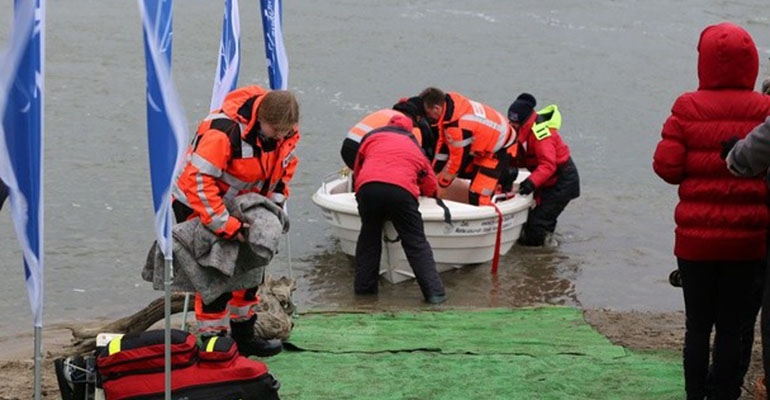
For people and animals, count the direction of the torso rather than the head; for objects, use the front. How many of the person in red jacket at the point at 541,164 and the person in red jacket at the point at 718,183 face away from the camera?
1

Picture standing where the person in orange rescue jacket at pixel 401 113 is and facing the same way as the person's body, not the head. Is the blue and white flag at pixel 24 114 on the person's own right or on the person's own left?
on the person's own right

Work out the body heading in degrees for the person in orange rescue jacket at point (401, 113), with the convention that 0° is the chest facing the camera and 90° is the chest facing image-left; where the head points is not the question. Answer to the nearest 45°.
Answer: approximately 270°

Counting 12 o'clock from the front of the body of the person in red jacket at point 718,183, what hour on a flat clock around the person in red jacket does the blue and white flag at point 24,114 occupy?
The blue and white flag is roughly at 8 o'clock from the person in red jacket.

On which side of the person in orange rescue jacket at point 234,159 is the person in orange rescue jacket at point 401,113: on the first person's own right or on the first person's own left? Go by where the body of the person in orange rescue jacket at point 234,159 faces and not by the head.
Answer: on the first person's own left

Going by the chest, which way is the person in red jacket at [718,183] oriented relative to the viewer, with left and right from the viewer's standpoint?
facing away from the viewer

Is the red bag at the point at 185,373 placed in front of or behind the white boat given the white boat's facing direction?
in front

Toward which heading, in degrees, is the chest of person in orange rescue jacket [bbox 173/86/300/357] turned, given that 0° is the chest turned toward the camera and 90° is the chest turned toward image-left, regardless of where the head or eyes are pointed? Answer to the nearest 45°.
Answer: approximately 315°

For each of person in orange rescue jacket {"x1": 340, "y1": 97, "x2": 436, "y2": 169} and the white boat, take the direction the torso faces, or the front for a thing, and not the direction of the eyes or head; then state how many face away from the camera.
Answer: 0

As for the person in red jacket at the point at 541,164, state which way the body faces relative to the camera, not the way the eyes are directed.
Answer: to the viewer's left

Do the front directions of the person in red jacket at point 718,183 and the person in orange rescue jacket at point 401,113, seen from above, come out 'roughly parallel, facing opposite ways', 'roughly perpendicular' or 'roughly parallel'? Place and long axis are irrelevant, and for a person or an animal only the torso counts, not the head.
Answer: roughly perpendicular

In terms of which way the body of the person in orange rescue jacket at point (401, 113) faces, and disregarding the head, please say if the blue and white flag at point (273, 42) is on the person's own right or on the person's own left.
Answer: on the person's own right
